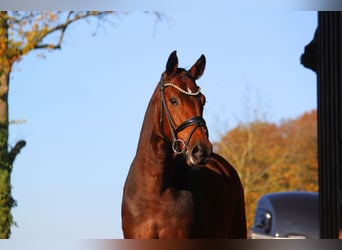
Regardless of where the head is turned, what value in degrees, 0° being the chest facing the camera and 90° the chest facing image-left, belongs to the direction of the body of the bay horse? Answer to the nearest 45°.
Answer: approximately 45°

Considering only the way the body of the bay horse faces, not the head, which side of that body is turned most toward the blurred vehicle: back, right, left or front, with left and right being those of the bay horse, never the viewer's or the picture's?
back
